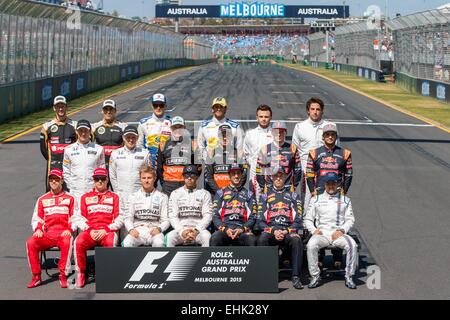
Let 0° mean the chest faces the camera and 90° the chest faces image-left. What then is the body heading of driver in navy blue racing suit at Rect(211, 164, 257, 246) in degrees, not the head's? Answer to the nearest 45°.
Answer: approximately 0°

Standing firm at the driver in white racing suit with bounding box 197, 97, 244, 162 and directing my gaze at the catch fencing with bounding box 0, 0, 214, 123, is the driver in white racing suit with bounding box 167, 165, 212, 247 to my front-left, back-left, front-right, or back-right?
back-left

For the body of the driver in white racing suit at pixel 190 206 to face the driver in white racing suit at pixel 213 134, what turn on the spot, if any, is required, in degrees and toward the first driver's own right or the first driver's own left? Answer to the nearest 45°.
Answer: approximately 180°

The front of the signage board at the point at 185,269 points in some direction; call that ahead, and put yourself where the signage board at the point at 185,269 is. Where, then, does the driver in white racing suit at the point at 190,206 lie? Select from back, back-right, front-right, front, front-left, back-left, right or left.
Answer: back

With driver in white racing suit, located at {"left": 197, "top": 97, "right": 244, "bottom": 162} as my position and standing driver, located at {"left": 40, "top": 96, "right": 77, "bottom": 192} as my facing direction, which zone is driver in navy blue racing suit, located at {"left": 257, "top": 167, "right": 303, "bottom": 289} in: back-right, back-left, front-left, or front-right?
back-left

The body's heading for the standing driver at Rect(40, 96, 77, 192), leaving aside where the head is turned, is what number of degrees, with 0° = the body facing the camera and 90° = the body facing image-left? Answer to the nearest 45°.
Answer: approximately 0°
